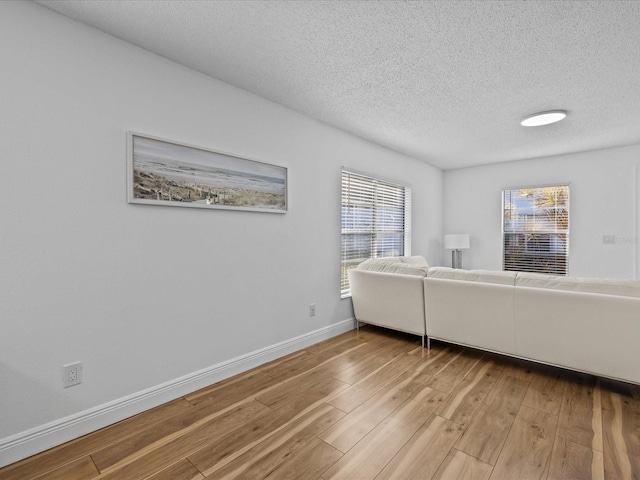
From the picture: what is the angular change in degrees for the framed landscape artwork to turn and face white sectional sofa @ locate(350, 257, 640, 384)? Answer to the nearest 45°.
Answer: approximately 45° to its left

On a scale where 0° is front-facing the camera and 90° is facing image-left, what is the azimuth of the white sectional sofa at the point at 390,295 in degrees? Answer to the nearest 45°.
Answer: approximately 225°

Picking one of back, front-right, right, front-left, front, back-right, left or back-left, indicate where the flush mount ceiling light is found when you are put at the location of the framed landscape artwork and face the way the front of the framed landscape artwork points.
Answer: front-left

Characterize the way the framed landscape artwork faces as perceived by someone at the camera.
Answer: facing the viewer and to the right of the viewer

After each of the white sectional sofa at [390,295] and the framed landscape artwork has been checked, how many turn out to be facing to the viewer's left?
0

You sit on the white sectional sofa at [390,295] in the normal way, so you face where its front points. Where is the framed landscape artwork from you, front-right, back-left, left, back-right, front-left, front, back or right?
back
